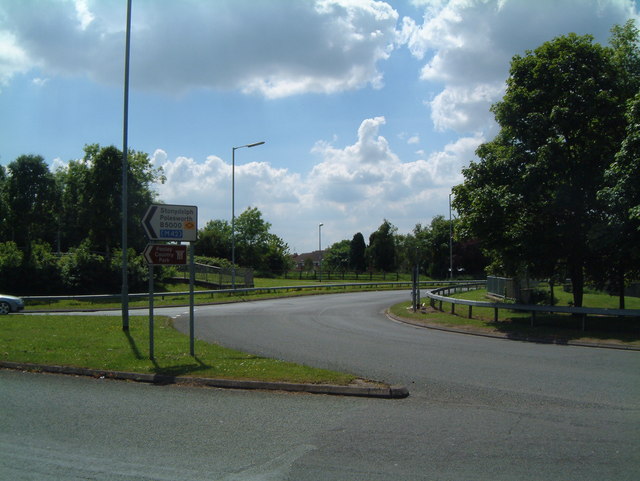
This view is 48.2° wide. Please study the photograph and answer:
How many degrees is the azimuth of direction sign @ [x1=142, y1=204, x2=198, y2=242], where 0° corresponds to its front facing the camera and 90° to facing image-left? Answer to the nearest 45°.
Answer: approximately 0°

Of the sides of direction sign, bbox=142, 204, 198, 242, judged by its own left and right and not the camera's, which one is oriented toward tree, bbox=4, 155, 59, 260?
back

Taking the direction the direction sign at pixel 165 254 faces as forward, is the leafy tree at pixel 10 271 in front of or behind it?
behind

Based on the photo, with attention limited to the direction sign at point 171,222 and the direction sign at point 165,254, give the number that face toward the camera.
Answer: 2

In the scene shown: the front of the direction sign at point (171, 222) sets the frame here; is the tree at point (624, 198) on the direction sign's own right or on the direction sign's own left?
on the direction sign's own left
